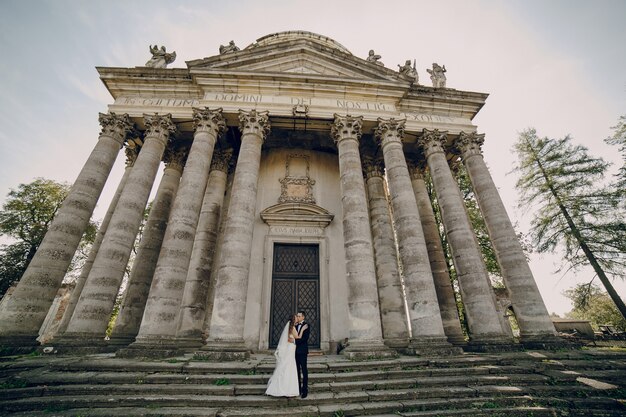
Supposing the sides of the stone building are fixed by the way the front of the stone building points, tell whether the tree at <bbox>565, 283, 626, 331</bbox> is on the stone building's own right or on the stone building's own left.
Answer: on the stone building's own left

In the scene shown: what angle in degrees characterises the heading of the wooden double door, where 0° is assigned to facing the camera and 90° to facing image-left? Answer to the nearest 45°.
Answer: approximately 0°

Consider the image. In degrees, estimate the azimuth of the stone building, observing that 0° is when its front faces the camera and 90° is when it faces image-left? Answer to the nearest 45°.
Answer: approximately 0°

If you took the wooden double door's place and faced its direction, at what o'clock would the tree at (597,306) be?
The tree is roughly at 8 o'clock from the wooden double door.

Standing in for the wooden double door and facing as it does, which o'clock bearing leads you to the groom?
The groom is roughly at 12 o'clock from the wooden double door.

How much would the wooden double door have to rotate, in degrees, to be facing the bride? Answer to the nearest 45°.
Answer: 0° — it already faces them

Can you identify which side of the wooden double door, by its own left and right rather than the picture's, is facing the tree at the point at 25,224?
right

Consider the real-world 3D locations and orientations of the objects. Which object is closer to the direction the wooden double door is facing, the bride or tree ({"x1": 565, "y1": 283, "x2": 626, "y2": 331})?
the bride
